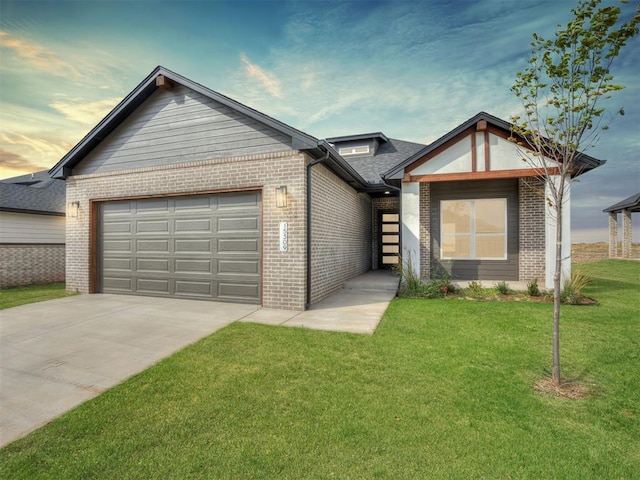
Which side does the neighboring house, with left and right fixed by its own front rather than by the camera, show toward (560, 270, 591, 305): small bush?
left

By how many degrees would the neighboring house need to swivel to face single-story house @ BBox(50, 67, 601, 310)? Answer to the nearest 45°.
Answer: approximately 90° to its left

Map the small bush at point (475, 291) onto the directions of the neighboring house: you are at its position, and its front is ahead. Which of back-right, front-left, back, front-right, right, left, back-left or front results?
left

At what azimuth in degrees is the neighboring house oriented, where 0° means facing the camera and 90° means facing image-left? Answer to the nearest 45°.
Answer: approximately 45°

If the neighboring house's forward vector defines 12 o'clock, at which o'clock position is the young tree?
The young tree is roughly at 10 o'clock from the neighboring house.
